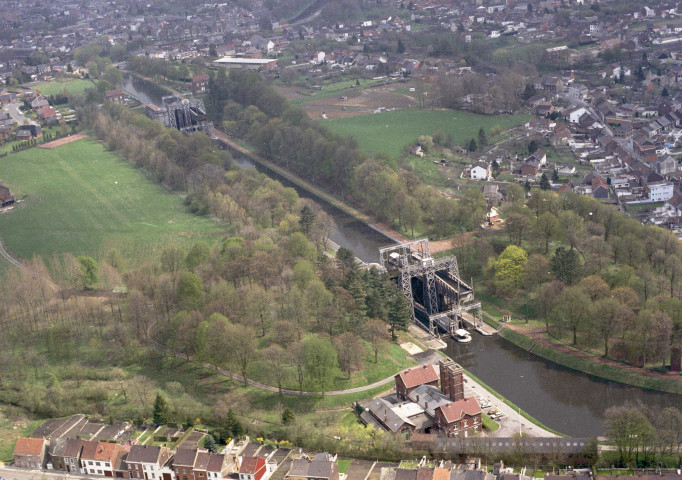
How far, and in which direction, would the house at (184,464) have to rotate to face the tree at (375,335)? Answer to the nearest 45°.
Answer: approximately 135° to its left

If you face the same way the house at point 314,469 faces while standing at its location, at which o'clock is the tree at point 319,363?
The tree is roughly at 6 o'clock from the house.

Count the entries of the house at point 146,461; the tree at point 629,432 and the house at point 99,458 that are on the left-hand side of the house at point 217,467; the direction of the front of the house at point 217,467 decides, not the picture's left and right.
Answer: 1

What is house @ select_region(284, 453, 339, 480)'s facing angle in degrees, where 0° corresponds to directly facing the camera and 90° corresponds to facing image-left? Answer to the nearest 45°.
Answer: approximately 0°

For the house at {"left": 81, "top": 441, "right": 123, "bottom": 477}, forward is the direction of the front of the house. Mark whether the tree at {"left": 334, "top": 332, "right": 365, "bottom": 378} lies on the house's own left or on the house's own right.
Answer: on the house's own left

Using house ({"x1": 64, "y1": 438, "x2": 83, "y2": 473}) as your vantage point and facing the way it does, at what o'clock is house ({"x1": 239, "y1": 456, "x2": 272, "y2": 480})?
house ({"x1": 239, "y1": 456, "x2": 272, "y2": 480}) is roughly at 10 o'clock from house ({"x1": 64, "y1": 438, "x2": 83, "y2": 473}).

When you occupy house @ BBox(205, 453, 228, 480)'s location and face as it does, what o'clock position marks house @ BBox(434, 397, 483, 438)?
house @ BBox(434, 397, 483, 438) is roughly at 9 o'clock from house @ BBox(205, 453, 228, 480).

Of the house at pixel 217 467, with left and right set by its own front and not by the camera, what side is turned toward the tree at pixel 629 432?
left

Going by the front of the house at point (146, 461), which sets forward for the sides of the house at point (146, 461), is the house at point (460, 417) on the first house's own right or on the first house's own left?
on the first house's own left

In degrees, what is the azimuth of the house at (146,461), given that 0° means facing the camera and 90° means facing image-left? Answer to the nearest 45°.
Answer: approximately 0°
